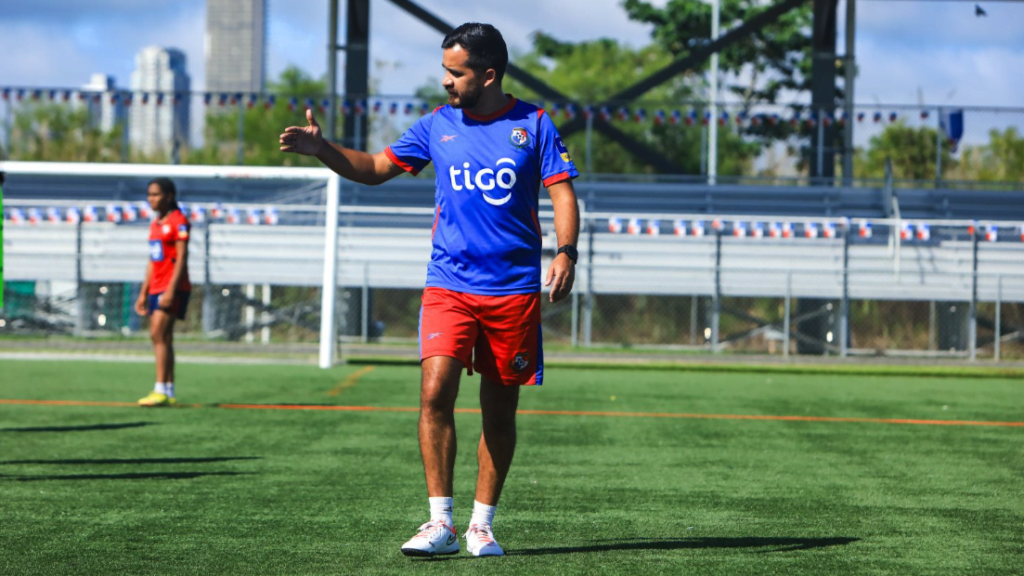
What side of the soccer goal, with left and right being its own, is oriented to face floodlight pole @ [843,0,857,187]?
back

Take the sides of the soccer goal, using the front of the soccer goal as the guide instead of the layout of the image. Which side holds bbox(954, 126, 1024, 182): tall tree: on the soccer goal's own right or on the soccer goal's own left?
on the soccer goal's own left

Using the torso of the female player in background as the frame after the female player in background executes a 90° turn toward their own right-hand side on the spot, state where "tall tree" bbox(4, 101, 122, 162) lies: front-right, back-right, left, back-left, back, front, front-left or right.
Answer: front-right

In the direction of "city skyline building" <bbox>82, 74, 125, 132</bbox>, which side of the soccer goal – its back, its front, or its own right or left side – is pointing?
back

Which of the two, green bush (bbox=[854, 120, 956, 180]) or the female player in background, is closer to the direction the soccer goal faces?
the female player in background

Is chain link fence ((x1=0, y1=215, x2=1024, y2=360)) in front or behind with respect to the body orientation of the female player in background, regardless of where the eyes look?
behind

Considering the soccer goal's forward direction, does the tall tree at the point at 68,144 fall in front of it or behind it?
behind

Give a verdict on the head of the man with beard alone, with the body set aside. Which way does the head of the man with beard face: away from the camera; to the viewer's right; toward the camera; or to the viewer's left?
to the viewer's left

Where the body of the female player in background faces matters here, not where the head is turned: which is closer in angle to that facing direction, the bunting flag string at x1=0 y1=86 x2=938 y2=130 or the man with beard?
the man with beard

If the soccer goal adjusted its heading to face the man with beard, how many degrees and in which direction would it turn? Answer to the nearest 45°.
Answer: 0° — it already faces them

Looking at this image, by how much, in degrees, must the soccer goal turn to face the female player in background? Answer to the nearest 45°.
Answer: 0° — it already faces them

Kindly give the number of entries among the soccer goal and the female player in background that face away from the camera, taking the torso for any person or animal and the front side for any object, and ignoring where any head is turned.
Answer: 0
